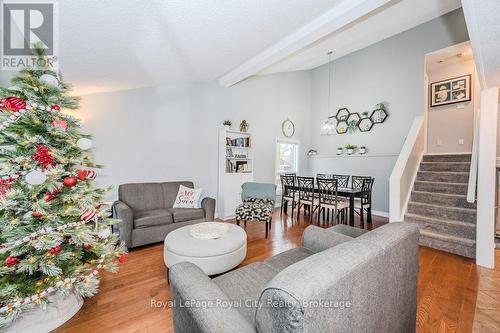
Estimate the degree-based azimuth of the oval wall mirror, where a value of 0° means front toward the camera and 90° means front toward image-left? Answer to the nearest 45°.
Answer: approximately 315°

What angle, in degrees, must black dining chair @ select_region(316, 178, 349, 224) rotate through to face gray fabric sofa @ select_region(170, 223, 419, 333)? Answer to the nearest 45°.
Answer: approximately 135° to its right

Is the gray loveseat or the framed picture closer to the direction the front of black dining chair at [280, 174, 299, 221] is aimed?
the framed picture

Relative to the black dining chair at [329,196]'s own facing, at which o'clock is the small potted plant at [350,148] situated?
The small potted plant is roughly at 11 o'clock from the black dining chair.

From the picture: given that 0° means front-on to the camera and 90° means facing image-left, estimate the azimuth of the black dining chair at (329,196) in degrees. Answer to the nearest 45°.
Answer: approximately 225°

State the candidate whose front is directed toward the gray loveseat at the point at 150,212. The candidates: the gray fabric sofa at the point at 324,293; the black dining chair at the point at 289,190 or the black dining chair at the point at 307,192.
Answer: the gray fabric sofa

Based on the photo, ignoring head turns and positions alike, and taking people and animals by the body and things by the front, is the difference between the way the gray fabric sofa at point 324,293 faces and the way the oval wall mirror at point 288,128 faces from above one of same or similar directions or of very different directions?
very different directions

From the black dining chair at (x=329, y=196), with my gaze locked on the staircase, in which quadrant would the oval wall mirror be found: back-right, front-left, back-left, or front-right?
back-left
